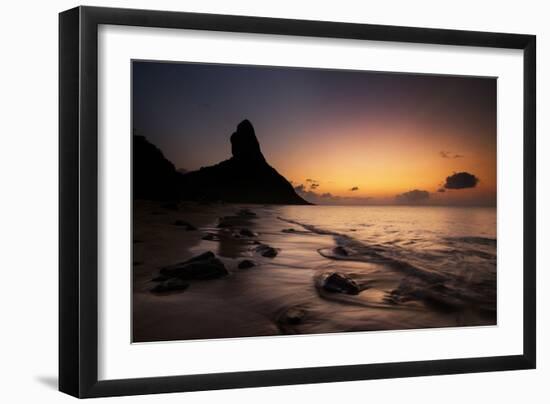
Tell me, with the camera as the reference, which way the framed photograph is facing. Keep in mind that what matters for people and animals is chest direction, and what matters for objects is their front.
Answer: facing the viewer and to the right of the viewer
